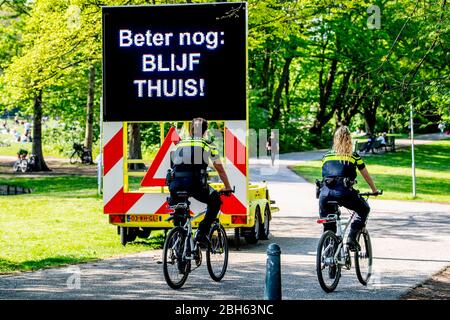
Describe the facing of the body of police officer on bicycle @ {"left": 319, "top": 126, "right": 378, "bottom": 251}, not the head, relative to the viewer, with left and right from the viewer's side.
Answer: facing away from the viewer and to the right of the viewer

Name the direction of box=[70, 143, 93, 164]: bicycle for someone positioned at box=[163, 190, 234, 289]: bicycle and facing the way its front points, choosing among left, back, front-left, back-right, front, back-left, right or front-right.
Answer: front-left

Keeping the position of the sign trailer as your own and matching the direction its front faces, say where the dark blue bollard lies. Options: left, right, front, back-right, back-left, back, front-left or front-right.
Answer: back

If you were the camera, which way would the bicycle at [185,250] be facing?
facing away from the viewer and to the right of the viewer

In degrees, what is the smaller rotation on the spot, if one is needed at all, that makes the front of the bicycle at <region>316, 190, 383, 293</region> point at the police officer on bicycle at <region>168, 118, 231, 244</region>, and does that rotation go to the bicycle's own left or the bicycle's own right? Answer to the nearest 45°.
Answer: approximately 135° to the bicycle's own left

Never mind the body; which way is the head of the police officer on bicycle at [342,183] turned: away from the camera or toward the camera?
away from the camera

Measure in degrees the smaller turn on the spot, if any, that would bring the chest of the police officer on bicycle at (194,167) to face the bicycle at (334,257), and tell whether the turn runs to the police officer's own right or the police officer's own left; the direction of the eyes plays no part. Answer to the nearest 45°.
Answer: approximately 45° to the police officer's own right

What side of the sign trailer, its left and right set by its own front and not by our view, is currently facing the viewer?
back

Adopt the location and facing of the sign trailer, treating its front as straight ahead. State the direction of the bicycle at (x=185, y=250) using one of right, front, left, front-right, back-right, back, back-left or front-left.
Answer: back

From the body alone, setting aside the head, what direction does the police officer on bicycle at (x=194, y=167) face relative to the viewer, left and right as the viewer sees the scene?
facing away from the viewer and to the right of the viewer

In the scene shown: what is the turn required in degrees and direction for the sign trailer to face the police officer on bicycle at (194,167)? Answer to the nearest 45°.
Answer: approximately 180°

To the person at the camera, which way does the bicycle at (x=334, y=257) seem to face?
facing away from the viewer and to the right of the viewer
